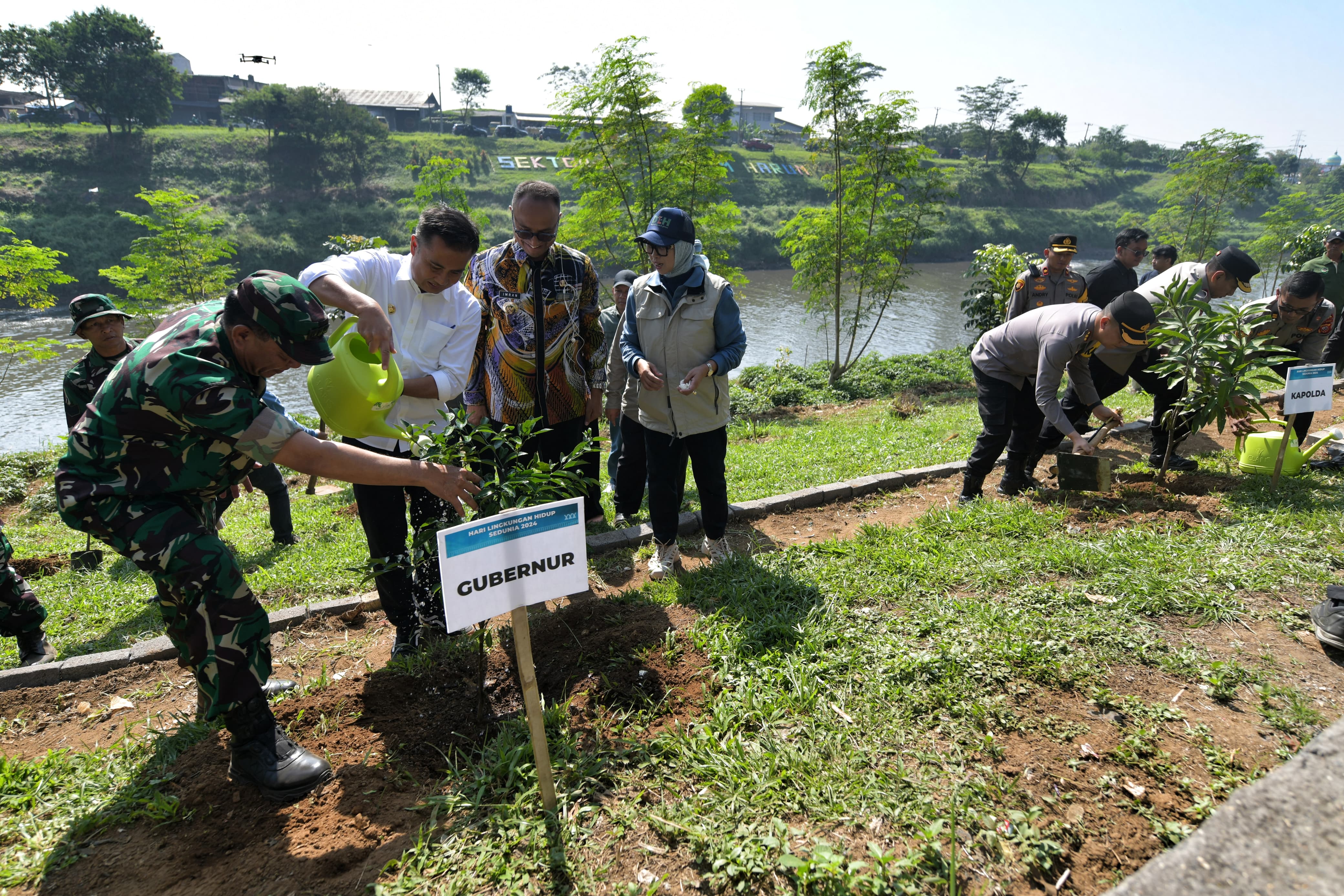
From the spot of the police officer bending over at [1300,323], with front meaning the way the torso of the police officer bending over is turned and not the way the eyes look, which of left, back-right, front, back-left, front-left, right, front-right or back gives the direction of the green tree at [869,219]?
right

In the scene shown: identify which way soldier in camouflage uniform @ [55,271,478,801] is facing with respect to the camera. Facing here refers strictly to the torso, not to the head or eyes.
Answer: to the viewer's right

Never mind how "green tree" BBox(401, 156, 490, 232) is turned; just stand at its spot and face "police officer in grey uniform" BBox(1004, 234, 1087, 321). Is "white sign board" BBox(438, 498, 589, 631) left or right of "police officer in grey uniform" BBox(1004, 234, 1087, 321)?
right

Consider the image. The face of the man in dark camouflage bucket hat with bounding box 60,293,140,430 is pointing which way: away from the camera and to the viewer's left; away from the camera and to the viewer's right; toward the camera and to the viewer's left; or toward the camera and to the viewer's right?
toward the camera and to the viewer's right

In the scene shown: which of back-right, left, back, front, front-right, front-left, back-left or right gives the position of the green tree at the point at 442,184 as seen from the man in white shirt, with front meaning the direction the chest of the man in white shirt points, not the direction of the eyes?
back

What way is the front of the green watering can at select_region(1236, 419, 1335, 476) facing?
to the viewer's right

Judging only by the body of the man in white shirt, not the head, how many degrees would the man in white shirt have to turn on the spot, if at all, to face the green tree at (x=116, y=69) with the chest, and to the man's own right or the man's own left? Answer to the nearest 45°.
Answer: approximately 180°

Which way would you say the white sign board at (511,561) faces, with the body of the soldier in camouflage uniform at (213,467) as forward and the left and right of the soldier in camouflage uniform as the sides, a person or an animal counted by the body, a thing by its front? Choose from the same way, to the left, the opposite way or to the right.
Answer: to the right

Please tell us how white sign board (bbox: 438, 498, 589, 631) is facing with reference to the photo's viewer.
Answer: facing the viewer

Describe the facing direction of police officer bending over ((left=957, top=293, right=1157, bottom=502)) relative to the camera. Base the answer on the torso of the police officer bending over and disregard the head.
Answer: to the viewer's right

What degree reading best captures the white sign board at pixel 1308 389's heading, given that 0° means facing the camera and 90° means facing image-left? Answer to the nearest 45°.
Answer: approximately 0°

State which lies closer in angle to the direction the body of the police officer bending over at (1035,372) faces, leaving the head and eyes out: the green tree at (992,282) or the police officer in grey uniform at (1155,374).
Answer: the police officer in grey uniform

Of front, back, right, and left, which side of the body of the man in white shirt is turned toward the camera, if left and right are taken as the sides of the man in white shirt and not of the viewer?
front

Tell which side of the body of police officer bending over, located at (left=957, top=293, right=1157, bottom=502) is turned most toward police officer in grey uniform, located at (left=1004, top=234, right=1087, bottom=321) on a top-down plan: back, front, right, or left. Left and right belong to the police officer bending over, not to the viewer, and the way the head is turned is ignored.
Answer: left
